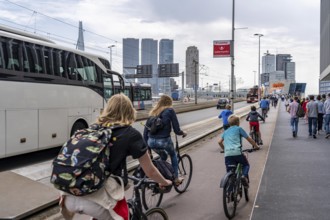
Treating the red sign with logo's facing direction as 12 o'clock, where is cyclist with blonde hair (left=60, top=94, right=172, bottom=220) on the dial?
The cyclist with blonde hair is roughly at 12 o'clock from the red sign with logo.

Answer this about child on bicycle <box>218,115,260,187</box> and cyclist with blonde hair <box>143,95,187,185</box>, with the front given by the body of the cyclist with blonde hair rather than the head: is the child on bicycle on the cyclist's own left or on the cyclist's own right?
on the cyclist's own right

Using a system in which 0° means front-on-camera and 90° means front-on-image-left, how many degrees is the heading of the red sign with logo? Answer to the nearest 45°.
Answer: approximately 0°

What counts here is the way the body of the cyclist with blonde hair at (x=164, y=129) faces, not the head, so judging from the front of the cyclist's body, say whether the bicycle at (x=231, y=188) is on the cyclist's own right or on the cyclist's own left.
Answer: on the cyclist's own right

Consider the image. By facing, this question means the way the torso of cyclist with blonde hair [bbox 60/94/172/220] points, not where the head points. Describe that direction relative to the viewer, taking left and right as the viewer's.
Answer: facing away from the viewer and to the right of the viewer

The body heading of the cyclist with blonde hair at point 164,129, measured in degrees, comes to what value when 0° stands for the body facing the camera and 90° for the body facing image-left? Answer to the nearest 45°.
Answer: approximately 225°

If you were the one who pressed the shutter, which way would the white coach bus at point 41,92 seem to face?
facing away from the viewer and to the right of the viewer

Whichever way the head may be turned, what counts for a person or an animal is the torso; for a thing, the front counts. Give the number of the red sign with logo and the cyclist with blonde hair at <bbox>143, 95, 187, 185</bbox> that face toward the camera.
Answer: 1

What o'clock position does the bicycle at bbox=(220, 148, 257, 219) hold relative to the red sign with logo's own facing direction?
The bicycle is roughly at 12 o'clock from the red sign with logo.

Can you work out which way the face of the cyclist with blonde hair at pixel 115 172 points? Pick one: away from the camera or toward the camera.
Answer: away from the camera

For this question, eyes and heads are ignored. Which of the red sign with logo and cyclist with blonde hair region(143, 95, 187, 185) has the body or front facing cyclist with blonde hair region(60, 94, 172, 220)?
the red sign with logo
